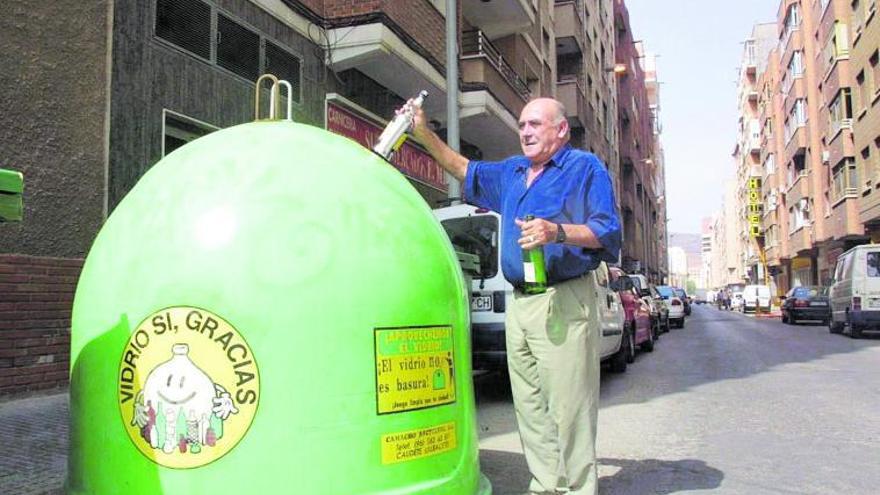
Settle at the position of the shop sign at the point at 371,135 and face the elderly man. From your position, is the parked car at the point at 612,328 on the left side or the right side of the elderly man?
left

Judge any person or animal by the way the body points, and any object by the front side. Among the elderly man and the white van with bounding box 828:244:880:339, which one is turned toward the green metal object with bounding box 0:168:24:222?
the elderly man

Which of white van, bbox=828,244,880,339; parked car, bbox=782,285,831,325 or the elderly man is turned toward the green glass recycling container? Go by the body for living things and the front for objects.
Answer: the elderly man

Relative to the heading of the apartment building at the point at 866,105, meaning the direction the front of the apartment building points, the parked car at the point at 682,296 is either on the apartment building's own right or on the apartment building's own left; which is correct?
on the apartment building's own right

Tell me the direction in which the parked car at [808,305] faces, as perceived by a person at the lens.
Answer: facing away from the viewer and to the left of the viewer

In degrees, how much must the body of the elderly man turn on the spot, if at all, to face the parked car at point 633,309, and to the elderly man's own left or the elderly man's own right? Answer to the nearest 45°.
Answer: approximately 135° to the elderly man's own right
